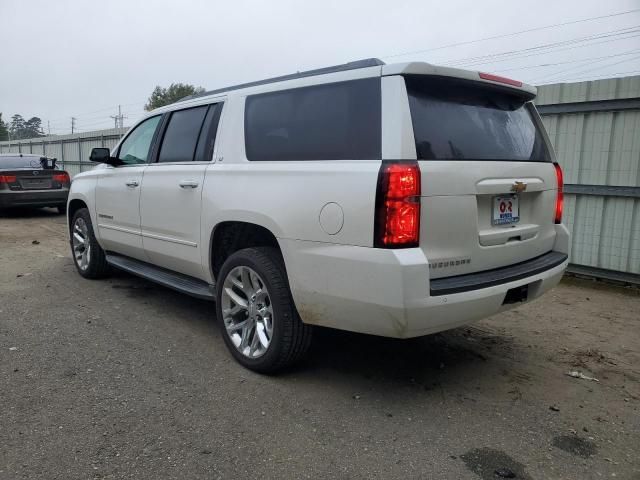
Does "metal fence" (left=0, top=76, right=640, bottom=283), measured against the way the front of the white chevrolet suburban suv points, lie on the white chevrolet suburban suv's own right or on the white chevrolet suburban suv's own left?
on the white chevrolet suburban suv's own right

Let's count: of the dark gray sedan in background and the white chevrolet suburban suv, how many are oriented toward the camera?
0

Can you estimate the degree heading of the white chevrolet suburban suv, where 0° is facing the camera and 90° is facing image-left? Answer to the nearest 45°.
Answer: approximately 135°

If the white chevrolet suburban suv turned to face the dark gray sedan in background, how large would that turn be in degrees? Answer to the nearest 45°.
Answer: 0° — it already faces it

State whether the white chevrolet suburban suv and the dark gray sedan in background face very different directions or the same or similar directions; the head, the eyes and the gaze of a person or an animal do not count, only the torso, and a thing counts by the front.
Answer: same or similar directions

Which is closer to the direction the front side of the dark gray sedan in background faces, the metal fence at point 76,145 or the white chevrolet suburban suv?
the metal fence

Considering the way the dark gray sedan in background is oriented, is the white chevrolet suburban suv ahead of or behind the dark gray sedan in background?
behind

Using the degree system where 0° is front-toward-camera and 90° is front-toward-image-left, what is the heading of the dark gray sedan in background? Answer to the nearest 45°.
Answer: approximately 180°

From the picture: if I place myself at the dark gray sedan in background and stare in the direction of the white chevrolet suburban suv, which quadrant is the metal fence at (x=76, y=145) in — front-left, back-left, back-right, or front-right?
back-left

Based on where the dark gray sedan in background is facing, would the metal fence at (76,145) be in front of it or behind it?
in front

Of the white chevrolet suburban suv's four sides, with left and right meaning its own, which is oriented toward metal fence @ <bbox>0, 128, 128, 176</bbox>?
front
